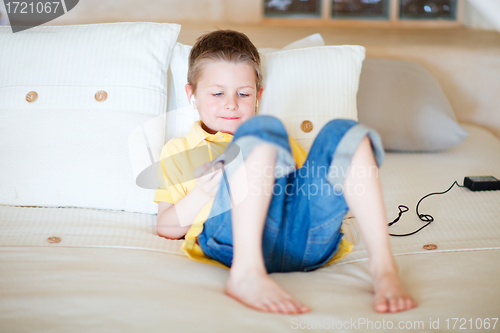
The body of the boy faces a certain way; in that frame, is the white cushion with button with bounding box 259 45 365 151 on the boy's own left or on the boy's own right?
on the boy's own left

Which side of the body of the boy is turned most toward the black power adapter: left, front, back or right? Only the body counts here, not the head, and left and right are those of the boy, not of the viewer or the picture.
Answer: left

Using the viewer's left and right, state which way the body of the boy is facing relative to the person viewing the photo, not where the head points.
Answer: facing the viewer and to the right of the viewer
